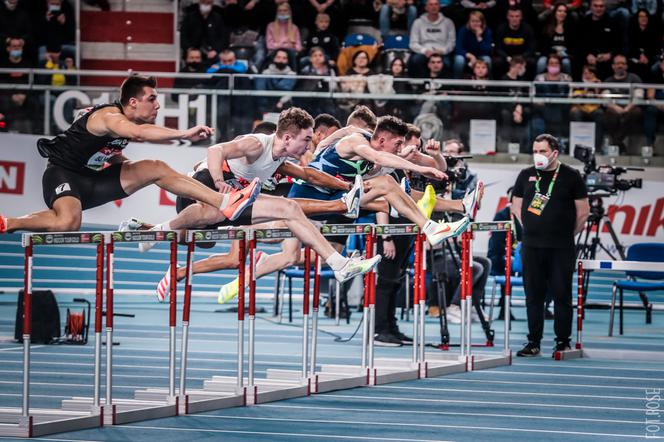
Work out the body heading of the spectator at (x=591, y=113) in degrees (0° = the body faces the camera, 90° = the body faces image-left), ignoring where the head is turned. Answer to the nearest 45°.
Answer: approximately 0°

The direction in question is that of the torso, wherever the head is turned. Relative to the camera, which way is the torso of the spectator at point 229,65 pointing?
toward the camera

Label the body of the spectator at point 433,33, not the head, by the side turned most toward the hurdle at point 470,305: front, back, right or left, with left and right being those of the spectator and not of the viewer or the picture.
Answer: front

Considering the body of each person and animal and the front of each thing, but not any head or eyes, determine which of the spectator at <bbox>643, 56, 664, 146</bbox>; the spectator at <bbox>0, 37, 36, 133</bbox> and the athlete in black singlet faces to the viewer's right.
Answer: the athlete in black singlet

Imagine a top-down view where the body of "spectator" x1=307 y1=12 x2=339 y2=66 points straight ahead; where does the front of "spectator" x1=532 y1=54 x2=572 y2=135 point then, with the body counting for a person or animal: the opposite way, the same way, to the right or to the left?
the same way

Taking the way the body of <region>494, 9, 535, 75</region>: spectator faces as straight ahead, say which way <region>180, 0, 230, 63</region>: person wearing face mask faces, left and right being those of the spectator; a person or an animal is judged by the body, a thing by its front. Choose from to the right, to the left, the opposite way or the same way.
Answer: the same way

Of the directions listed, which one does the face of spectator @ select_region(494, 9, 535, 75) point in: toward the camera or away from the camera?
toward the camera

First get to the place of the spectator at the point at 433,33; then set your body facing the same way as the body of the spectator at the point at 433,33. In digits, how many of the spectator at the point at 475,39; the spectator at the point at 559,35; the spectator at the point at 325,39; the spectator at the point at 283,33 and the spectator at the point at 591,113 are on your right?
2

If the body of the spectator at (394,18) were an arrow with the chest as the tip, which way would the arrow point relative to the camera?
toward the camera

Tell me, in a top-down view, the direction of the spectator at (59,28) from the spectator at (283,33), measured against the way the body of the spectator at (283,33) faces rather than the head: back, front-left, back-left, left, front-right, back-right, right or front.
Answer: right

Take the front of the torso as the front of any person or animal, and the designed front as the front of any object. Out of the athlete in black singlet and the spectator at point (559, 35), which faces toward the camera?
the spectator

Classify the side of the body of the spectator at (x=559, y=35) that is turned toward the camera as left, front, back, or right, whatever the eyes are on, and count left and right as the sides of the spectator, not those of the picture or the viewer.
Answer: front

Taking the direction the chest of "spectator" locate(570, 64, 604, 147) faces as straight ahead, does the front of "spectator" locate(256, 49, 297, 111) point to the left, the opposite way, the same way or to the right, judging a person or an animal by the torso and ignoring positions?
the same way

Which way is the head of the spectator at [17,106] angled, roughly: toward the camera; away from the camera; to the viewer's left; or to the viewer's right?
toward the camera

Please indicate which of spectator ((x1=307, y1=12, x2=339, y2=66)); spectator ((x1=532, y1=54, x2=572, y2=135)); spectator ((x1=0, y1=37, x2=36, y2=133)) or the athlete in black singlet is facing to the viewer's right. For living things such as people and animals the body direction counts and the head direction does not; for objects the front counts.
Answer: the athlete in black singlet

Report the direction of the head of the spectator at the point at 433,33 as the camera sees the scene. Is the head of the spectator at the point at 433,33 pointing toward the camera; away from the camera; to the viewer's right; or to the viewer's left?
toward the camera

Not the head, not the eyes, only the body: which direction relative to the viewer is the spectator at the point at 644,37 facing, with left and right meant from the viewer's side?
facing the viewer

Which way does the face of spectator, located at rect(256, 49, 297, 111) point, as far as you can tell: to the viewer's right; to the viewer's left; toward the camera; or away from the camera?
toward the camera
